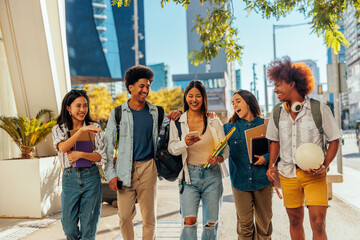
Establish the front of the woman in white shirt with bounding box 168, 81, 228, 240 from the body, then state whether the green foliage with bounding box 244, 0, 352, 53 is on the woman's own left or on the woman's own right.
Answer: on the woman's own left

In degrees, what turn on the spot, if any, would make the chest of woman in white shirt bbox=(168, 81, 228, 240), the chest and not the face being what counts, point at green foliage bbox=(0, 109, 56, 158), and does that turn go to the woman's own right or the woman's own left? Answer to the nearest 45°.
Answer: approximately 135° to the woman's own right

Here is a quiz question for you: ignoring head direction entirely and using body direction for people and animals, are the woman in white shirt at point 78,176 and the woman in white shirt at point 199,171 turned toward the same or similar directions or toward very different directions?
same or similar directions

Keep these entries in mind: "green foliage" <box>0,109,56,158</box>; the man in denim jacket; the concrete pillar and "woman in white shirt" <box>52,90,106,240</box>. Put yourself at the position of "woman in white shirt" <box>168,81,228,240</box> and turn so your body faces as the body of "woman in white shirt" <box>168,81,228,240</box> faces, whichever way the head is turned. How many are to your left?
0

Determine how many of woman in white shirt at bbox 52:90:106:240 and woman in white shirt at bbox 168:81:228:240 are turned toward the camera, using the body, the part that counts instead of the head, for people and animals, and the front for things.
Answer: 2

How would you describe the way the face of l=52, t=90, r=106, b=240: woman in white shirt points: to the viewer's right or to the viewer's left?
to the viewer's right

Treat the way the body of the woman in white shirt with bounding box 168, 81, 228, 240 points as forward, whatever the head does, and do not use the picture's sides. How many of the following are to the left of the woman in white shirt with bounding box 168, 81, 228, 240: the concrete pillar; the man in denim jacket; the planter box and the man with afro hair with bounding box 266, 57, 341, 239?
1

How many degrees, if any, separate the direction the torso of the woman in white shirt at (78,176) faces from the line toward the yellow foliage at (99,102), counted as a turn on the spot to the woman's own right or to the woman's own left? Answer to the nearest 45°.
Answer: approximately 180°

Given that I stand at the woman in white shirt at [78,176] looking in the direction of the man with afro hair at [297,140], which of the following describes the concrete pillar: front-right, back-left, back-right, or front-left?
back-left

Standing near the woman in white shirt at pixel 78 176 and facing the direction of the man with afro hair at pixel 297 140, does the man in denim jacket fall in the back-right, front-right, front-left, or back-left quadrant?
front-left

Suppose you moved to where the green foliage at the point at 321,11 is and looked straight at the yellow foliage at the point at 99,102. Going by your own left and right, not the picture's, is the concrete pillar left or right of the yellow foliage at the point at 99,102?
left

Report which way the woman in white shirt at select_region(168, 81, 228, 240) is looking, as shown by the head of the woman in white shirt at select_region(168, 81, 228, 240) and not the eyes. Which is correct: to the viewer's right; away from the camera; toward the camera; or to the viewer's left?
toward the camera

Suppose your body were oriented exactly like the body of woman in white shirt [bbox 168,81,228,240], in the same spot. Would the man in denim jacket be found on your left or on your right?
on your right

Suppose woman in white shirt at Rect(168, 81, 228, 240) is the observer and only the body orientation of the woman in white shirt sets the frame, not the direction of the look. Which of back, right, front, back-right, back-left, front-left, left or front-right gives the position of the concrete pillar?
back-right

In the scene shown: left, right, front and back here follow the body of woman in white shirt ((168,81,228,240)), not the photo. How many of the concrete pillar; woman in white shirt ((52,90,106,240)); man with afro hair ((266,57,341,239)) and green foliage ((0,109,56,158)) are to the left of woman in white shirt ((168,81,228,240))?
1

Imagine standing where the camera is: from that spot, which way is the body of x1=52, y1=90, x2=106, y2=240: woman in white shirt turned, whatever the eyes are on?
toward the camera

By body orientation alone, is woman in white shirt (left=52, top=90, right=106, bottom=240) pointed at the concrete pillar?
no

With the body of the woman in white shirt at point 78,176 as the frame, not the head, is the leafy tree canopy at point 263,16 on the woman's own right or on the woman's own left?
on the woman's own left
